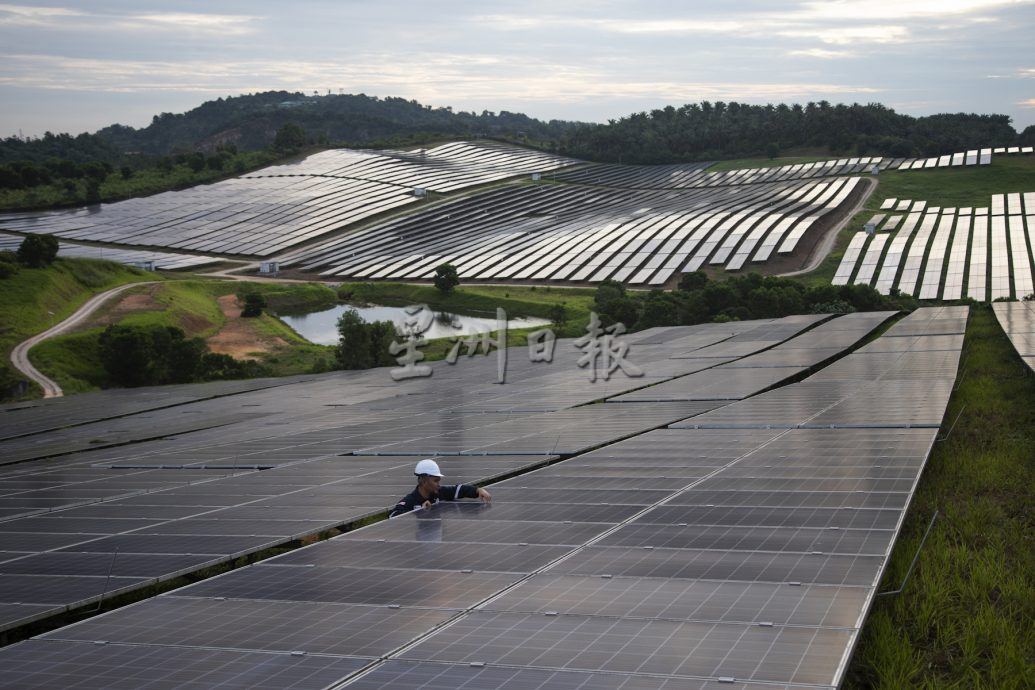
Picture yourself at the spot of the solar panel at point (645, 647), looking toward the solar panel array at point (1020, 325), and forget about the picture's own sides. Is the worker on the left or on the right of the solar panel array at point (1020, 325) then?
left

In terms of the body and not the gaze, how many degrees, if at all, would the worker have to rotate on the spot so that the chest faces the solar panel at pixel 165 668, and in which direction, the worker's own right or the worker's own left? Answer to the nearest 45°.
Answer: approximately 45° to the worker's own right

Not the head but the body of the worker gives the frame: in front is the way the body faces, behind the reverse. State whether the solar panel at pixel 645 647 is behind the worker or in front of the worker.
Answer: in front

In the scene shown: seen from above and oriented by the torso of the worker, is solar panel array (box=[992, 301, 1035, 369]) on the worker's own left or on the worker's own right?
on the worker's own left

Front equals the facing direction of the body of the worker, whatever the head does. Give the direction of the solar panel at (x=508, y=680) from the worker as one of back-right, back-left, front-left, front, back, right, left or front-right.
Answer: front-right

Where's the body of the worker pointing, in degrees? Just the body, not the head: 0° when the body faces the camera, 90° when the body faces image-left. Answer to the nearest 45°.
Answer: approximately 315°

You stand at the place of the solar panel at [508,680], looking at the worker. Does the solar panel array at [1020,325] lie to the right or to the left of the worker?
right

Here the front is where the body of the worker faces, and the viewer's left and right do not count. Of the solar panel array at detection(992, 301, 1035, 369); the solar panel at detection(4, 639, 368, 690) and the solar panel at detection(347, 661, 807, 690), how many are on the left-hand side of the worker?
1
